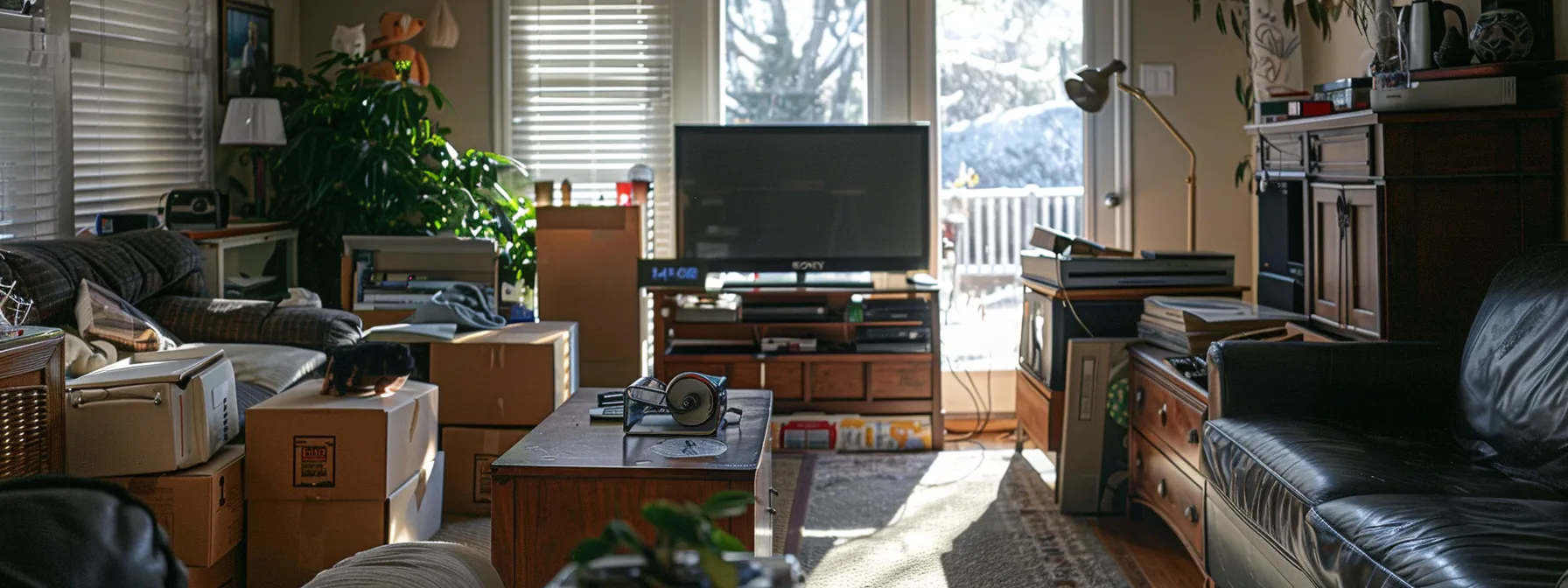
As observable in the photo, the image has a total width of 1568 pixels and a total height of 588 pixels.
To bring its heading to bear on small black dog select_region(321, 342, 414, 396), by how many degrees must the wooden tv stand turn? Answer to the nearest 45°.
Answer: approximately 45° to its right

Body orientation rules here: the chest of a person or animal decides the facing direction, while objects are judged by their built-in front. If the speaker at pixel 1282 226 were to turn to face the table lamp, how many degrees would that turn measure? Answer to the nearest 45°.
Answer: approximately 45° to its right

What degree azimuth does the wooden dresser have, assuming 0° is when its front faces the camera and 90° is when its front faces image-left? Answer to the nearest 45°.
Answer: approximately 45°

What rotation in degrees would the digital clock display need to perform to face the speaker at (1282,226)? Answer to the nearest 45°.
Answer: approximately 45° to its left

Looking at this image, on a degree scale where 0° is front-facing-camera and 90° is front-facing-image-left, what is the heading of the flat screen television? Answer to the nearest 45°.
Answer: approximately 0°

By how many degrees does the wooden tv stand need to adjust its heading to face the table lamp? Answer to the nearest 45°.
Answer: approximately 90° to its right

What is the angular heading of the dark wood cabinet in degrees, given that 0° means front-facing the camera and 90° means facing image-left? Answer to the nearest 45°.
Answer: approximately 45°
